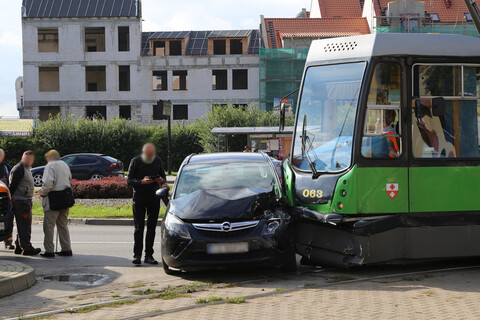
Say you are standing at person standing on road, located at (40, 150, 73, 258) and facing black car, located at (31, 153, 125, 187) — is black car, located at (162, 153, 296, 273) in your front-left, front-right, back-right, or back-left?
back-right

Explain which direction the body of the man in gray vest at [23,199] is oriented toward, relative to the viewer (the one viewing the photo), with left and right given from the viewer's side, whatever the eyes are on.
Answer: facing to the right of the viewer

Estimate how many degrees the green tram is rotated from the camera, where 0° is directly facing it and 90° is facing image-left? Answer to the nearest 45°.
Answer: approximately 45°

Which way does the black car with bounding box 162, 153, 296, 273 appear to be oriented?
toward the camera

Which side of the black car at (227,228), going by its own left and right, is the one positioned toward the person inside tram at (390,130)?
left

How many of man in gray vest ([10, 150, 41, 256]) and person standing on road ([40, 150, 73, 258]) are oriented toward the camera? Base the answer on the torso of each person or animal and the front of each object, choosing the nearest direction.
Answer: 0

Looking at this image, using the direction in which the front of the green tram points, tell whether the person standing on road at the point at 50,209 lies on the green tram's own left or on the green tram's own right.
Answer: on the green tram's own right

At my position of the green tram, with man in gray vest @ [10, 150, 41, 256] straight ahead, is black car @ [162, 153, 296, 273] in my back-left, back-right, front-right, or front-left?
front-left

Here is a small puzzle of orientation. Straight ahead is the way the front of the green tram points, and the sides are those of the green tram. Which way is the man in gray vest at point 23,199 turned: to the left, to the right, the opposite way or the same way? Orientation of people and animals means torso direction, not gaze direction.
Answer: the opposite way
